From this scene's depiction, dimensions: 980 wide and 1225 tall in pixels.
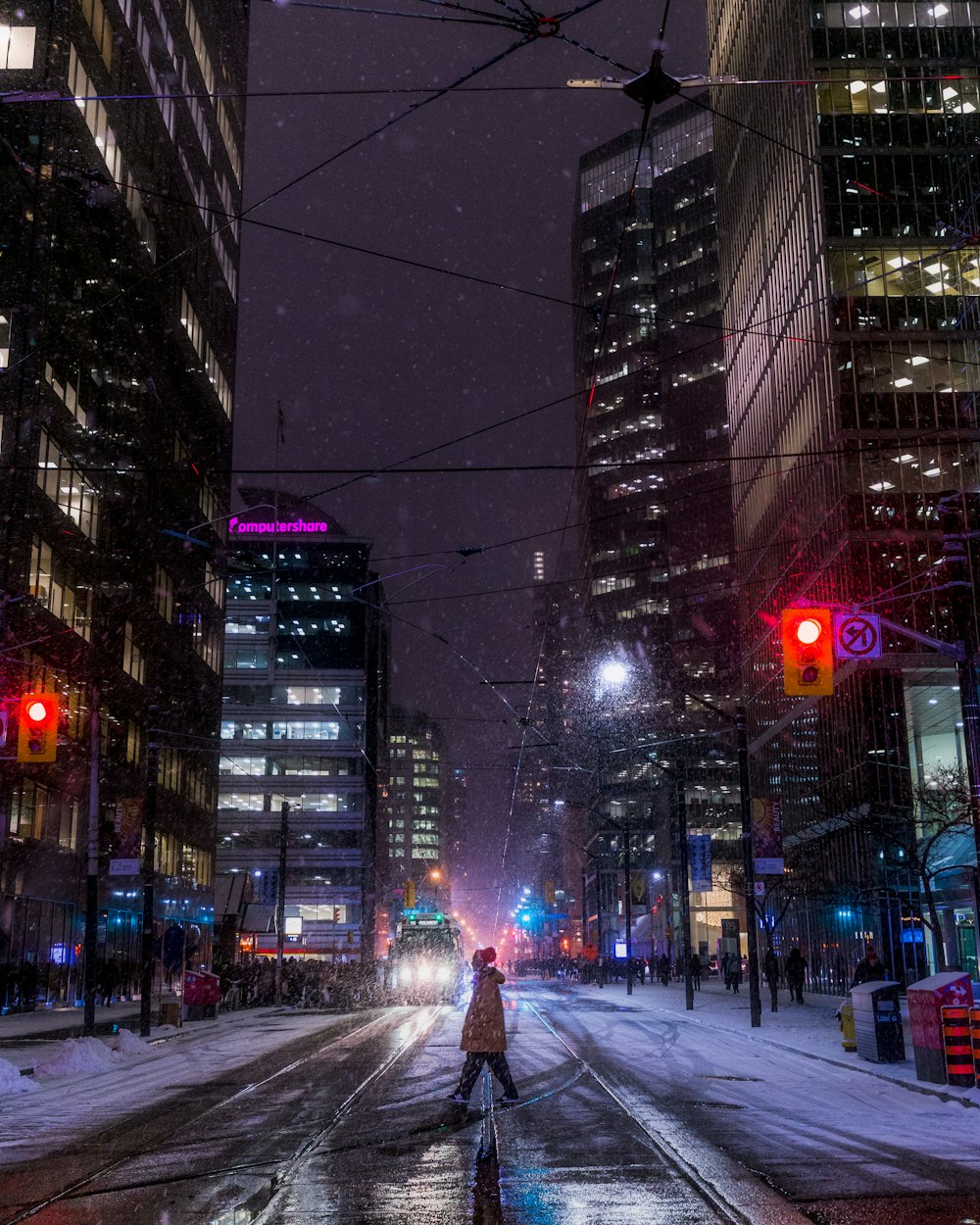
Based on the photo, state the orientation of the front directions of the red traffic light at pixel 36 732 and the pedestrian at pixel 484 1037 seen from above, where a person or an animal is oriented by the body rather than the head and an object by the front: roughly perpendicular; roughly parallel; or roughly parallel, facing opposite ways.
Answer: roughly perpendicular

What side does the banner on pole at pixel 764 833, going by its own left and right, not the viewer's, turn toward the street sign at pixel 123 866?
right

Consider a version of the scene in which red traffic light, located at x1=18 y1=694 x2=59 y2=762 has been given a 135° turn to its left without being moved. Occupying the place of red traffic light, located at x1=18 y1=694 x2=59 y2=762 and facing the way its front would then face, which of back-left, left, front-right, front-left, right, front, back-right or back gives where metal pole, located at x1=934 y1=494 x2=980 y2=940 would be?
right

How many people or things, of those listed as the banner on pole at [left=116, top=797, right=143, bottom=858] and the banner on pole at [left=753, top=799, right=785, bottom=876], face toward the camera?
2

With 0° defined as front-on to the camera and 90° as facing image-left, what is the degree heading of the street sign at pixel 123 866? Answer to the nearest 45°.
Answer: approximately 0°

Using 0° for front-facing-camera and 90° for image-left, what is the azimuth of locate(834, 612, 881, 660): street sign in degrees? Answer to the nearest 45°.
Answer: approximately 0°
